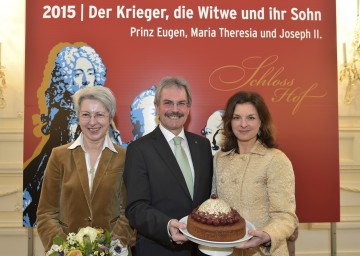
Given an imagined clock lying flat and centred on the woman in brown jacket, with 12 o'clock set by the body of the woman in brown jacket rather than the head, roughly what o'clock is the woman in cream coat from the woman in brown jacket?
The woman in cream coat is roughly at 10 o'clock from the woman in brown jacket.

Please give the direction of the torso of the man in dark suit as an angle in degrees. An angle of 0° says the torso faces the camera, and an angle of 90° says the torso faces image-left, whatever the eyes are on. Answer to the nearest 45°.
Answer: approximately 315°

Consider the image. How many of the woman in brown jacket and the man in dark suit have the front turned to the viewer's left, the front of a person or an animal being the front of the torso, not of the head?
0

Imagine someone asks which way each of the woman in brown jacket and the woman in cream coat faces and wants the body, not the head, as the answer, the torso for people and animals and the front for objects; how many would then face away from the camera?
0

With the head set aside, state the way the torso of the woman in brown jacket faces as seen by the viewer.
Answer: toward the camera

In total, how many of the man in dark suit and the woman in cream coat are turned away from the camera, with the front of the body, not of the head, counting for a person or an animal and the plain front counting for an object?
0

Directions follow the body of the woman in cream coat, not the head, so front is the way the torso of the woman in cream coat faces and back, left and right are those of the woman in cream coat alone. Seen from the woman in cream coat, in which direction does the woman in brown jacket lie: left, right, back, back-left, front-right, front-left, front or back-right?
front-right

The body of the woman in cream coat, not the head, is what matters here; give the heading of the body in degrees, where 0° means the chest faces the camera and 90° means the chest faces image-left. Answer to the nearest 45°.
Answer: approximately 45°
